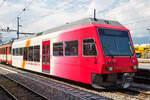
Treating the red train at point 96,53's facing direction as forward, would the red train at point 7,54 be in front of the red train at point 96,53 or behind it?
behind

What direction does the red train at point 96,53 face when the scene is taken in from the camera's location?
facing the viewer and to the right of the viewer

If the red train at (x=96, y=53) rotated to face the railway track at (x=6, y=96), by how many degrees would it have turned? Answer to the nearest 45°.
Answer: approximately 45° to its right
